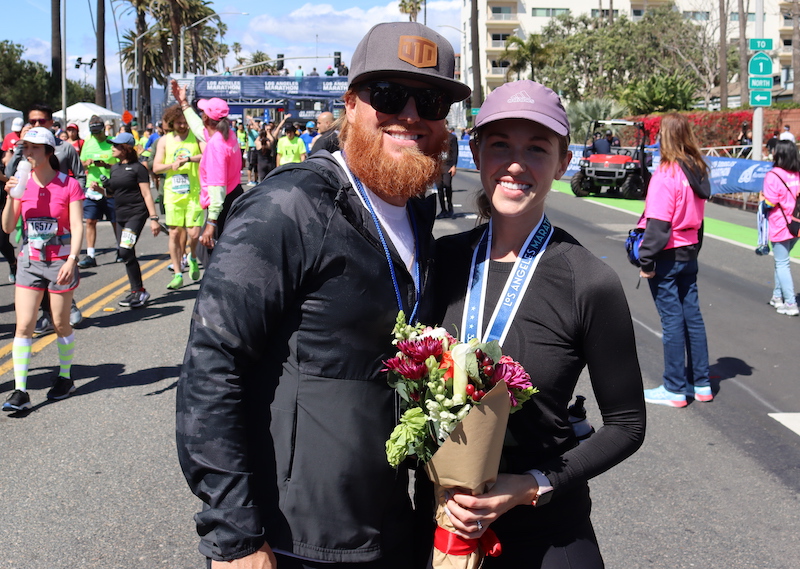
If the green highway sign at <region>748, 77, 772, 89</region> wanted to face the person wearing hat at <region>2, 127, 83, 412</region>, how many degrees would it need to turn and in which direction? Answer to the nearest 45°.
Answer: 0° — it already faces them

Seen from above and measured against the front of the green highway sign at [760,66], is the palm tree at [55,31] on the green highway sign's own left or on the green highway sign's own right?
on the green highway sign's own right

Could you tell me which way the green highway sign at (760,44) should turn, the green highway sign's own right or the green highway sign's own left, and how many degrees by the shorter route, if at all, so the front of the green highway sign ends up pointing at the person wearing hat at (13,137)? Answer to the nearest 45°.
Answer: approximately 45° to the green highway sign's own right

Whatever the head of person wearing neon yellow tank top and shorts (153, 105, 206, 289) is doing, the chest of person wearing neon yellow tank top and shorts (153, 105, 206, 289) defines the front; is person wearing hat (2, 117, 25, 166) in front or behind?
behind

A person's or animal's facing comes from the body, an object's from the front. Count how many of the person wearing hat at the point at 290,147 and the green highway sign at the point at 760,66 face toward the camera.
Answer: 2

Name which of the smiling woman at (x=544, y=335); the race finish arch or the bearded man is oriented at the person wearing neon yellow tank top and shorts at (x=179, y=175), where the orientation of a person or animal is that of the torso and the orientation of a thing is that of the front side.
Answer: the race finish arch
